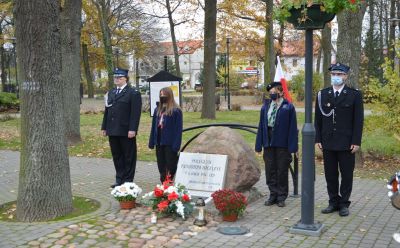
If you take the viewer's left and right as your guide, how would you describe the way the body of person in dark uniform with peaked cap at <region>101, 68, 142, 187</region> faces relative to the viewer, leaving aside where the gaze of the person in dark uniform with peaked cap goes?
facing the viewer and to the left of the viewer

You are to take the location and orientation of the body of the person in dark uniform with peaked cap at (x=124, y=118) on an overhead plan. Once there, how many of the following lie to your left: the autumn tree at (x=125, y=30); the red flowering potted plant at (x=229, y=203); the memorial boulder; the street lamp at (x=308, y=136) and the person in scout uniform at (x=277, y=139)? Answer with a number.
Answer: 4

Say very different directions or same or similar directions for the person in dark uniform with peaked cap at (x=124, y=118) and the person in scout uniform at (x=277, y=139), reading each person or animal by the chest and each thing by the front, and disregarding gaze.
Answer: same or similar directions

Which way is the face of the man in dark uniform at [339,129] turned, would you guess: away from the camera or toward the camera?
toward the camera

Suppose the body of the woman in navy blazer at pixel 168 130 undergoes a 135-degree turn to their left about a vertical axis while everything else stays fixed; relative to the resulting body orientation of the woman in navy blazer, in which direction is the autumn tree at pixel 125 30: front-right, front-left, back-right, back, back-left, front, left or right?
left

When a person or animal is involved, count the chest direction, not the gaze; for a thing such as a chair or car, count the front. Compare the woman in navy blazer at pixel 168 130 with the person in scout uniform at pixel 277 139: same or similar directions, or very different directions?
same or similar directions

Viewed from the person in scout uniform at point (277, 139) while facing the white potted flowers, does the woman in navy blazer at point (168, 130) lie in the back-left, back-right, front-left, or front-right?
front-right

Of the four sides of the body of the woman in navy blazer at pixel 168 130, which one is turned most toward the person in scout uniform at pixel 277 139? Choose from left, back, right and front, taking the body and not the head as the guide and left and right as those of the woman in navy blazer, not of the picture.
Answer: left

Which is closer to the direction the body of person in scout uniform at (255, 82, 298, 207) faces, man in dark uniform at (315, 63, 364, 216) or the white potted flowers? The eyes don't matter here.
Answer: the white potted flowers

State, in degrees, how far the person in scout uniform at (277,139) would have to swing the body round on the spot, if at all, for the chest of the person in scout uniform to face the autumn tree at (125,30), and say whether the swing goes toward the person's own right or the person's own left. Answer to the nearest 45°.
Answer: approximately 135° to the person's own right

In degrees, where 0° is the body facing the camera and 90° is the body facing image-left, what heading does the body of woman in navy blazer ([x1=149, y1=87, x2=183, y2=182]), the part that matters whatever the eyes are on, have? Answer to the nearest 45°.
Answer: approximately 45°

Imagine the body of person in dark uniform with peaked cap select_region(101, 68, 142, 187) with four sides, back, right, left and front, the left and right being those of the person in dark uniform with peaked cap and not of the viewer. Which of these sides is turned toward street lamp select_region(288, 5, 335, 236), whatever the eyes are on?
left

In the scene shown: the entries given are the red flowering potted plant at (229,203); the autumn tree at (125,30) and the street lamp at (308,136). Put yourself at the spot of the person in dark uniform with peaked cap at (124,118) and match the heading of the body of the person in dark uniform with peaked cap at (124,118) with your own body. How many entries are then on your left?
2
